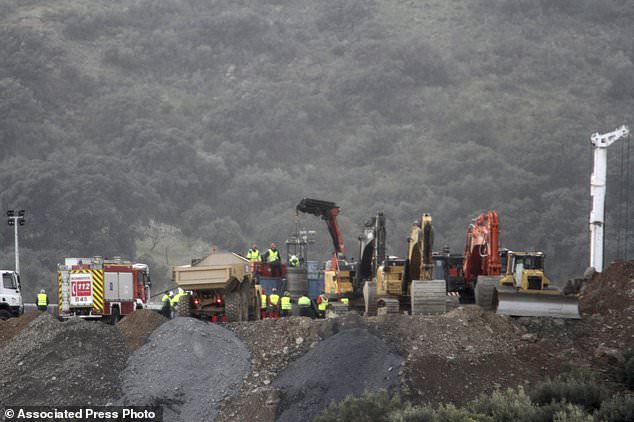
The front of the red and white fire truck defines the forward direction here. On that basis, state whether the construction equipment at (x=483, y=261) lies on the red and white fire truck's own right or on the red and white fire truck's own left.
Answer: on the red and white fire truck's own right

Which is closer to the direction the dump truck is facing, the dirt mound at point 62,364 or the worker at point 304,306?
the worker

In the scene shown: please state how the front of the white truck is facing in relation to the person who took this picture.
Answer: facing to the right of the viewer

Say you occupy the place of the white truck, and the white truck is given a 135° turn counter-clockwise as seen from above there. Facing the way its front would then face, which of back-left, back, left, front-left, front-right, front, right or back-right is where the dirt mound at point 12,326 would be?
back-left

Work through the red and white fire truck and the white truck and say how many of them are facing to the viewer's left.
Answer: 0

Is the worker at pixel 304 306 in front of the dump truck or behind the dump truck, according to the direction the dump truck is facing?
in front

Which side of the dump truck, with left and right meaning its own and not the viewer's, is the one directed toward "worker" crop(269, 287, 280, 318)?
right

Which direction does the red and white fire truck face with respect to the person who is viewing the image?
facing away from the viewer and to the right of the viewer

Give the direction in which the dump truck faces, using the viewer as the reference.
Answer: facing away from the viewer and to the right of the viewer

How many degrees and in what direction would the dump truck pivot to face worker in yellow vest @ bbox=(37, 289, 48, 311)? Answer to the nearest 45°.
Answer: approximately 90° to its left

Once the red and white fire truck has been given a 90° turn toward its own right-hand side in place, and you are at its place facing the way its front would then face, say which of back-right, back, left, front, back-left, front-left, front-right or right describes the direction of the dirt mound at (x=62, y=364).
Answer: front-right

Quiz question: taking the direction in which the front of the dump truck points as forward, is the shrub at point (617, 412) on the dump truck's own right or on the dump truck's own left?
on the dump truck's own right
